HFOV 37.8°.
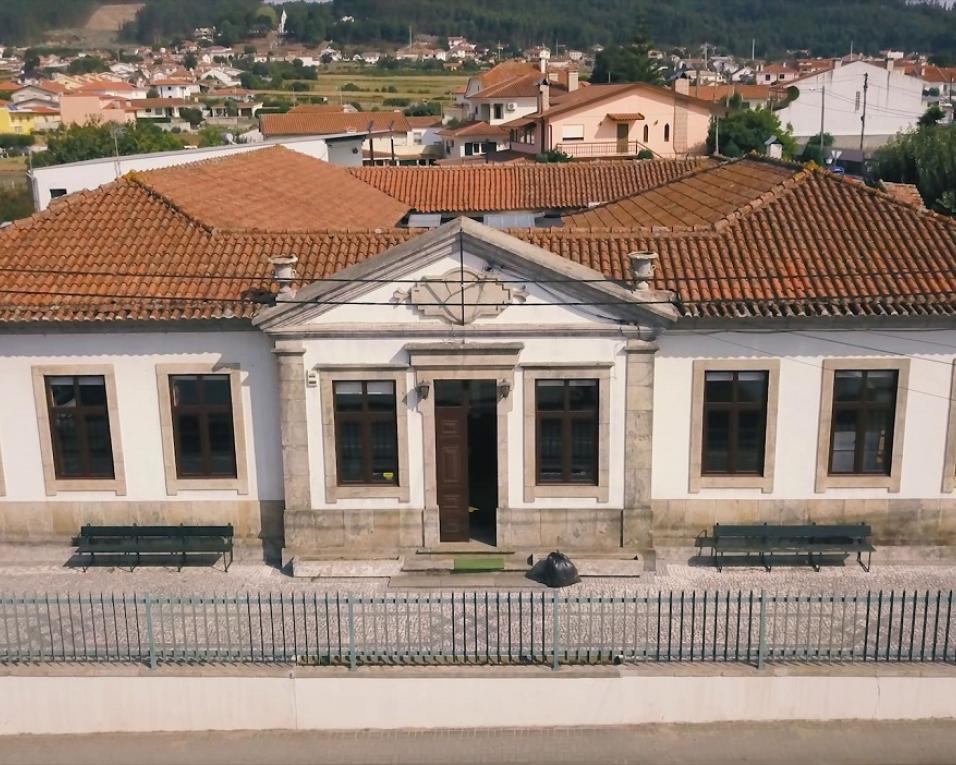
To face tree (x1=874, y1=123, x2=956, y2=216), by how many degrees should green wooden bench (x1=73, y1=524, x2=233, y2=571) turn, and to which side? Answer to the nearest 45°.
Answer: approximately 135° to its left

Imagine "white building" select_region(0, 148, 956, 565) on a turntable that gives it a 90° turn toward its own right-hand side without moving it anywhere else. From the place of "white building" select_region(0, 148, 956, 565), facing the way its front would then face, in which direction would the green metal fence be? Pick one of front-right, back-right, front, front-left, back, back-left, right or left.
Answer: left

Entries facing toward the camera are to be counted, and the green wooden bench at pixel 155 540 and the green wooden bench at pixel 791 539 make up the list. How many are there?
2

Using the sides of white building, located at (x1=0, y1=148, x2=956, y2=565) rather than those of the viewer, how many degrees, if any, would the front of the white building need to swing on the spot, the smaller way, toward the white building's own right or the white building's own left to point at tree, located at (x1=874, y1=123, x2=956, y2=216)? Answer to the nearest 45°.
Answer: approximately 135° to the white building's own left

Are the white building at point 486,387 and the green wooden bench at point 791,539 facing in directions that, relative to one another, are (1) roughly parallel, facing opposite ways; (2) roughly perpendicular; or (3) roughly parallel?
roughly parallel

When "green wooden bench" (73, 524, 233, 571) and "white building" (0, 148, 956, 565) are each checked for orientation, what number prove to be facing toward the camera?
2

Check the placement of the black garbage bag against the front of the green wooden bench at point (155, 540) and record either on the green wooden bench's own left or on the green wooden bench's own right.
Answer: on the green wooden bench's own left

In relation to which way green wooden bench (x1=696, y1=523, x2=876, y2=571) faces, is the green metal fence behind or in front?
in front

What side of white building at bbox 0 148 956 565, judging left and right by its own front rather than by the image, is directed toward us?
front
